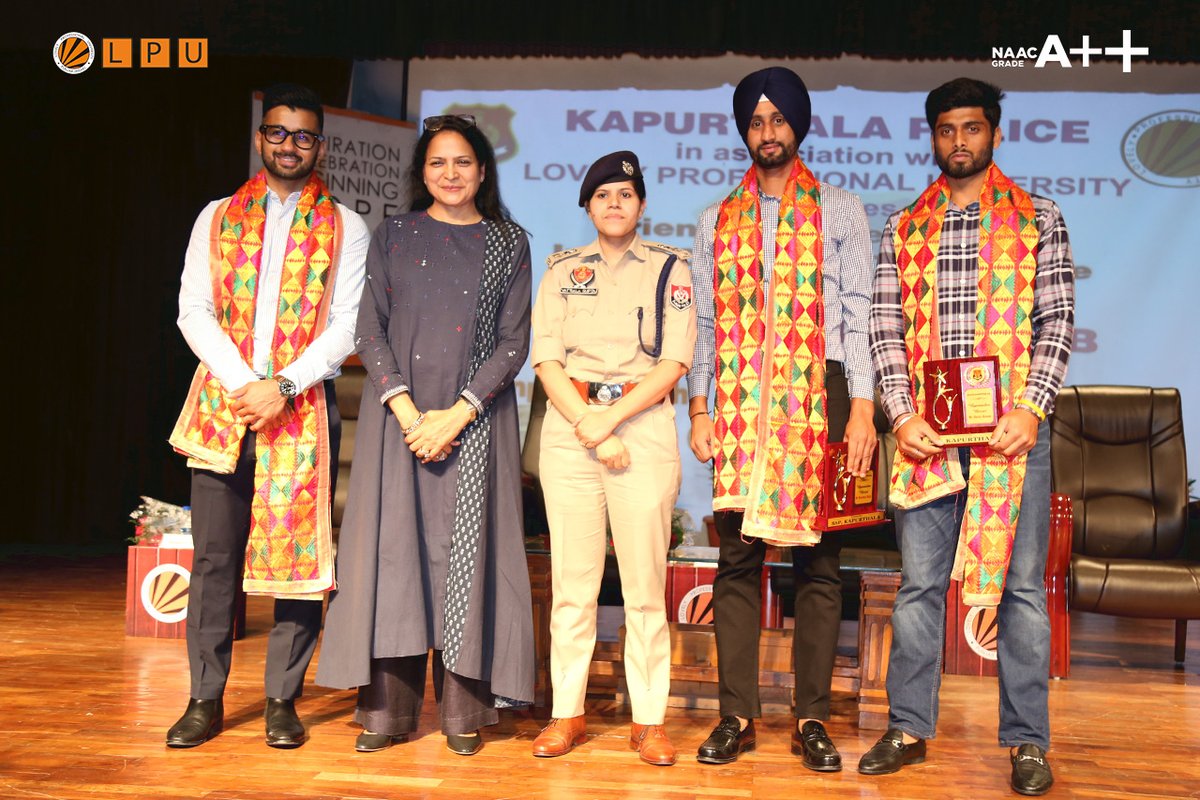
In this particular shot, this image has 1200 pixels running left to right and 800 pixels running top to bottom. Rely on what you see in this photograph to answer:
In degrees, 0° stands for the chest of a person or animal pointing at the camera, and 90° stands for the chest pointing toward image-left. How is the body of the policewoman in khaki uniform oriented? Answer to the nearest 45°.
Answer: approximately 0°

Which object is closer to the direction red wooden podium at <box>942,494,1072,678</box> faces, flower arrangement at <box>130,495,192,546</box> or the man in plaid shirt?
the man in plaid shirt

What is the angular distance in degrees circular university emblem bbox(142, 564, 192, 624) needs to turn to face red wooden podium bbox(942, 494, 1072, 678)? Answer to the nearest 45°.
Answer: approximately 45° to its left

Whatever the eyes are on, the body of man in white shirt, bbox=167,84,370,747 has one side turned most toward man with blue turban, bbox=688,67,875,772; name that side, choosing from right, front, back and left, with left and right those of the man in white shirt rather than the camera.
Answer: left

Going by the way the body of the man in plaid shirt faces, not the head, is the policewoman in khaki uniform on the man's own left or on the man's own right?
on the man's own right
